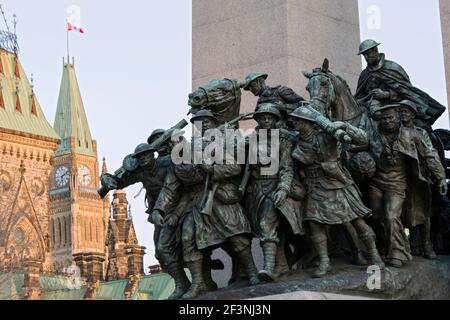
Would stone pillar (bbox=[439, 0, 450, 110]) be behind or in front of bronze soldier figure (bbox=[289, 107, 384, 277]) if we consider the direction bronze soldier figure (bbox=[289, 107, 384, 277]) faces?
behind

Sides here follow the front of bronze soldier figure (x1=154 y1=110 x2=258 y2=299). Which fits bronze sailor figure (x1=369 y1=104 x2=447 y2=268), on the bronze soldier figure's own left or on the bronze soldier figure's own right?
on the bronze soldier figure's own left

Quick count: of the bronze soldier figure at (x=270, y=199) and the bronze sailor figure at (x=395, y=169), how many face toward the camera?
2

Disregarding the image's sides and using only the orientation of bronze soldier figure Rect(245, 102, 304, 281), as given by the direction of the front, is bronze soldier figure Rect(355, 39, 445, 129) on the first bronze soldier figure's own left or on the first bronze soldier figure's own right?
on the first bronze soldier figure's own left

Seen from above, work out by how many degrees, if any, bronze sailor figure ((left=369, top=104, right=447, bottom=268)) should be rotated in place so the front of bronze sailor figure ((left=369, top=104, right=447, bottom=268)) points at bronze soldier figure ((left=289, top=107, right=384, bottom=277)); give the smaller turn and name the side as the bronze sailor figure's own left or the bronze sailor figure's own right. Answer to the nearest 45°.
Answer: approximately 45° to the bronze sailor figure's own right

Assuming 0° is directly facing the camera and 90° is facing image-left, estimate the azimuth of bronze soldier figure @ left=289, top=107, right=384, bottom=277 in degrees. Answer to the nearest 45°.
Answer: approximately 45°
